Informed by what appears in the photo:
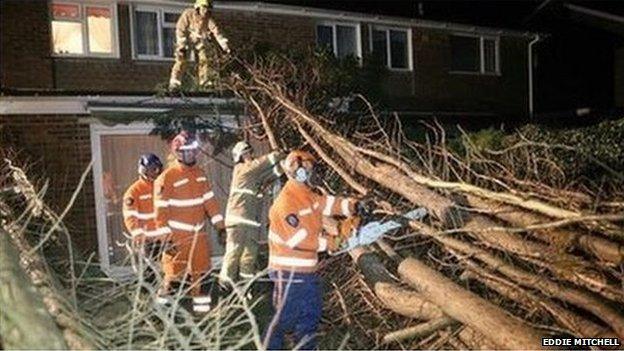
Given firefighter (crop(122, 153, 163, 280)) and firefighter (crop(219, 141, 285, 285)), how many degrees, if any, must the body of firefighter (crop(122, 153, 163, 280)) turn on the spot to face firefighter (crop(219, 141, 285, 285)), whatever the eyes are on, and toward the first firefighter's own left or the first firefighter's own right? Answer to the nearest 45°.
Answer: approximately 45° to the first firefighter's own left

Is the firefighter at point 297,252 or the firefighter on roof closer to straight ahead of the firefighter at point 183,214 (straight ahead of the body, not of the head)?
the firefighter

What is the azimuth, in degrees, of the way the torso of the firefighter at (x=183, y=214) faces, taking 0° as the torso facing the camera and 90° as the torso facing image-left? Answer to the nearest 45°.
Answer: approximately 315°

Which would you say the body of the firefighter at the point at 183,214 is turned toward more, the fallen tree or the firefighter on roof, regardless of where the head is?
the fallen tree

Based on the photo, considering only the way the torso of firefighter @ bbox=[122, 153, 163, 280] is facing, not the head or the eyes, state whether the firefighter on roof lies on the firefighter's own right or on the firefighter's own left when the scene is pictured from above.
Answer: on the firefighter's own left
